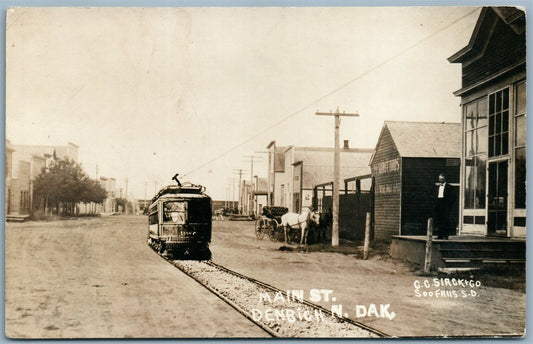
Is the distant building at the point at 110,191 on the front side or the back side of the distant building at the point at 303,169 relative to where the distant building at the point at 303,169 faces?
on the front side

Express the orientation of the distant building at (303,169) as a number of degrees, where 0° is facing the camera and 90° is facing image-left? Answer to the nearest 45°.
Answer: approximately 90°

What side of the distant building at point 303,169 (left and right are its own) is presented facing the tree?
front

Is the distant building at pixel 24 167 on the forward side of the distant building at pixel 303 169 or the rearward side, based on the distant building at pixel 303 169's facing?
on the forward side
